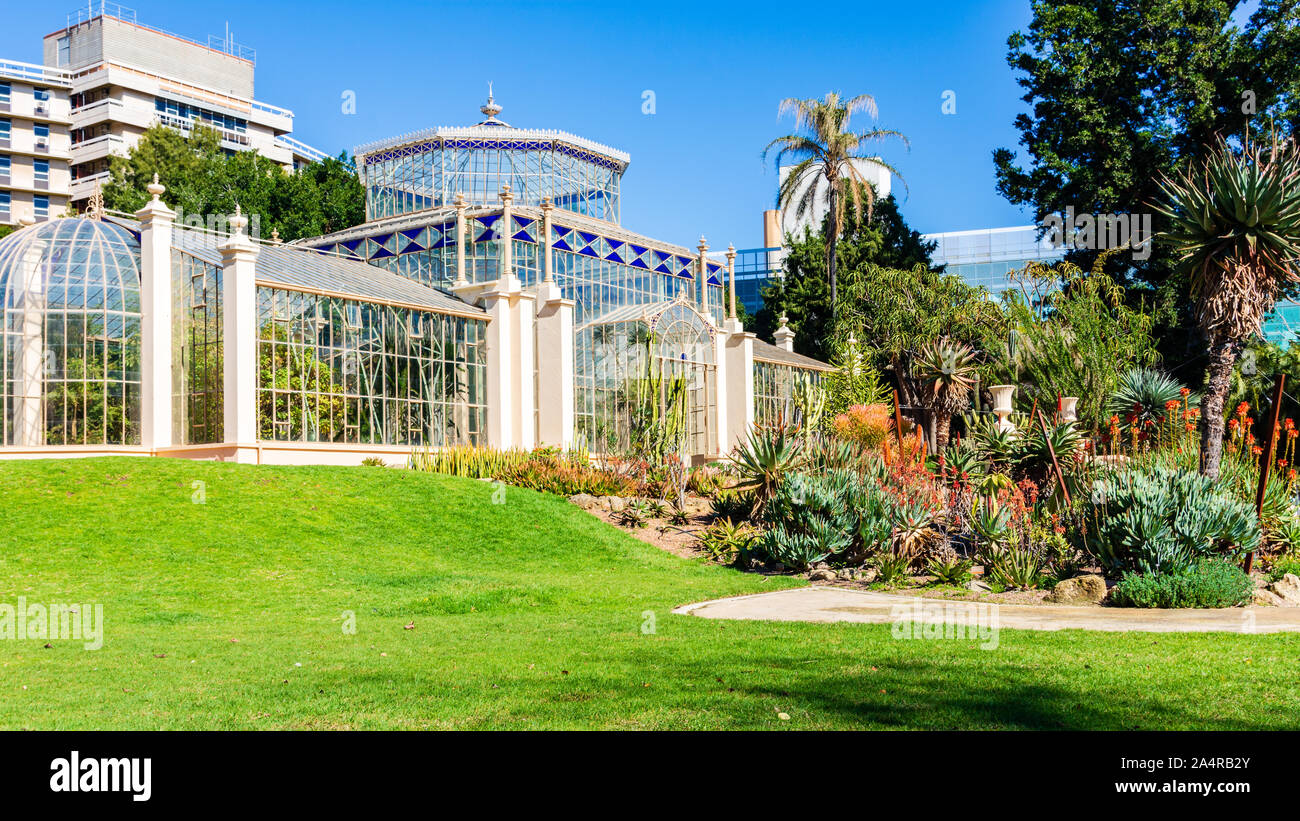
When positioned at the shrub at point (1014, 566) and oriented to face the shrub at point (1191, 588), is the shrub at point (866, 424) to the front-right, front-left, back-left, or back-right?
back-left

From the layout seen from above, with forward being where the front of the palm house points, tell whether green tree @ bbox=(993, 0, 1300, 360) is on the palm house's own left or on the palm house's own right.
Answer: on the palm house's own left
